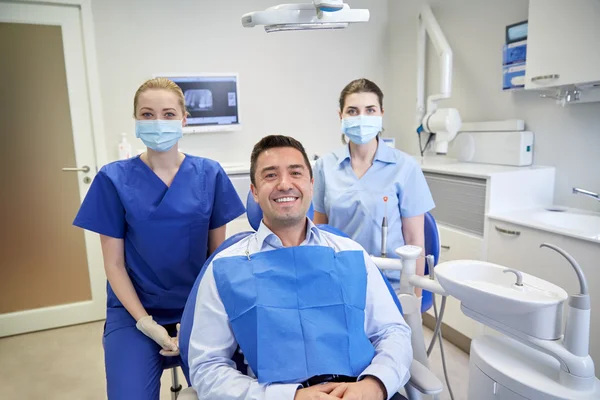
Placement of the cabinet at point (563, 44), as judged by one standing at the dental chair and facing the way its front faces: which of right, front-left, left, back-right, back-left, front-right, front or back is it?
back-left

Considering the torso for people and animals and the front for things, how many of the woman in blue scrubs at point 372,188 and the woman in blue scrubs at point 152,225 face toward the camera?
2

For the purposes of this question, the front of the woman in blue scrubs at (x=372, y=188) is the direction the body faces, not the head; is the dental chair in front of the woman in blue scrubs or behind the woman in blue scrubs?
in front

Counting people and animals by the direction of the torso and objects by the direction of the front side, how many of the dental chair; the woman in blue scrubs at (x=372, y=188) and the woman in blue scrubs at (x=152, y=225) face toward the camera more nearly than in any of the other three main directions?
3

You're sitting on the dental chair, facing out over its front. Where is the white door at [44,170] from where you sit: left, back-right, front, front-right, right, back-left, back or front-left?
back-right

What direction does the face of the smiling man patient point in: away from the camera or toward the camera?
toward the camera

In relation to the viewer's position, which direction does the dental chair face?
facing the viewer

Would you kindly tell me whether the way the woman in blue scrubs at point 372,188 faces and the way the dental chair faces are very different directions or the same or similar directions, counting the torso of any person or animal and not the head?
same or similar directions

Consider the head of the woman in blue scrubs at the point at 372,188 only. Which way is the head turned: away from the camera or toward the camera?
toward the camera

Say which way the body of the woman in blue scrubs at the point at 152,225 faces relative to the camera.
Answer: toward the camera

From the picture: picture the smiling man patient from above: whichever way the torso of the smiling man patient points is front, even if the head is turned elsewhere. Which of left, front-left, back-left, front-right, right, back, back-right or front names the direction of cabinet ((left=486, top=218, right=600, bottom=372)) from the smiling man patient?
back-left

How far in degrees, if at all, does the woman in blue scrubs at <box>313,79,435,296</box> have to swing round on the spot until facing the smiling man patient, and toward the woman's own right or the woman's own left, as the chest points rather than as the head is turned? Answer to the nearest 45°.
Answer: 0° — they already face them
